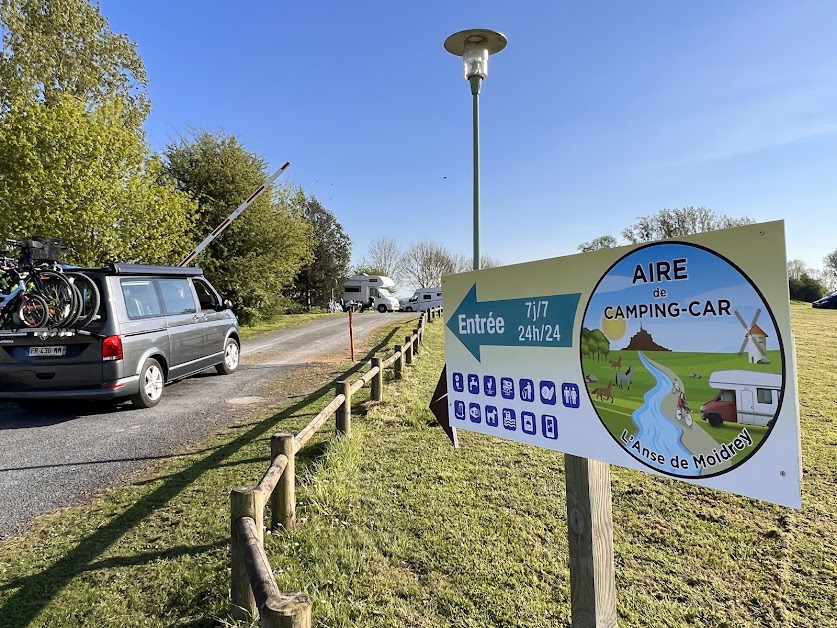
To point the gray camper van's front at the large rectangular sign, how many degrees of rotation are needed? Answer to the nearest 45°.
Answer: approximately 135° to its right

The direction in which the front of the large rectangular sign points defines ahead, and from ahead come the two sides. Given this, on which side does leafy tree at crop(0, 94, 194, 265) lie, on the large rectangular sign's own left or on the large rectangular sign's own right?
on the large rectangular sign's own right

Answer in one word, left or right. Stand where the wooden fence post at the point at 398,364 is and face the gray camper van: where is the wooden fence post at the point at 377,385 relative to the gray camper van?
left

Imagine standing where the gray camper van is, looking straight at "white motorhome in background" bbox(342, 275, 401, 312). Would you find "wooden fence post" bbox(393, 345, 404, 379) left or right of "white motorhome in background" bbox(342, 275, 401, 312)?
right

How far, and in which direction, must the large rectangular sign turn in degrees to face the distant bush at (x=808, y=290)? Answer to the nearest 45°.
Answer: approximately 135° to its right

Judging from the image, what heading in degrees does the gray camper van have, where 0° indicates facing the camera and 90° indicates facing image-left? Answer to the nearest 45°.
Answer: approximately 225°

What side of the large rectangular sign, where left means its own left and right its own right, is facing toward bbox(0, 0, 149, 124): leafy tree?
right

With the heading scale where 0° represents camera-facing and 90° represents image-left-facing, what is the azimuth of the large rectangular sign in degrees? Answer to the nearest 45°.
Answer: approximately 45°

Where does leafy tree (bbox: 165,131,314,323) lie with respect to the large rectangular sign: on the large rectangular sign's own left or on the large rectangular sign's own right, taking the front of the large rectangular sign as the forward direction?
on the large rectangular sign's own right

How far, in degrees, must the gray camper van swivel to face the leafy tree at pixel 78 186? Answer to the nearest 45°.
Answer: approximately 45° to its left
